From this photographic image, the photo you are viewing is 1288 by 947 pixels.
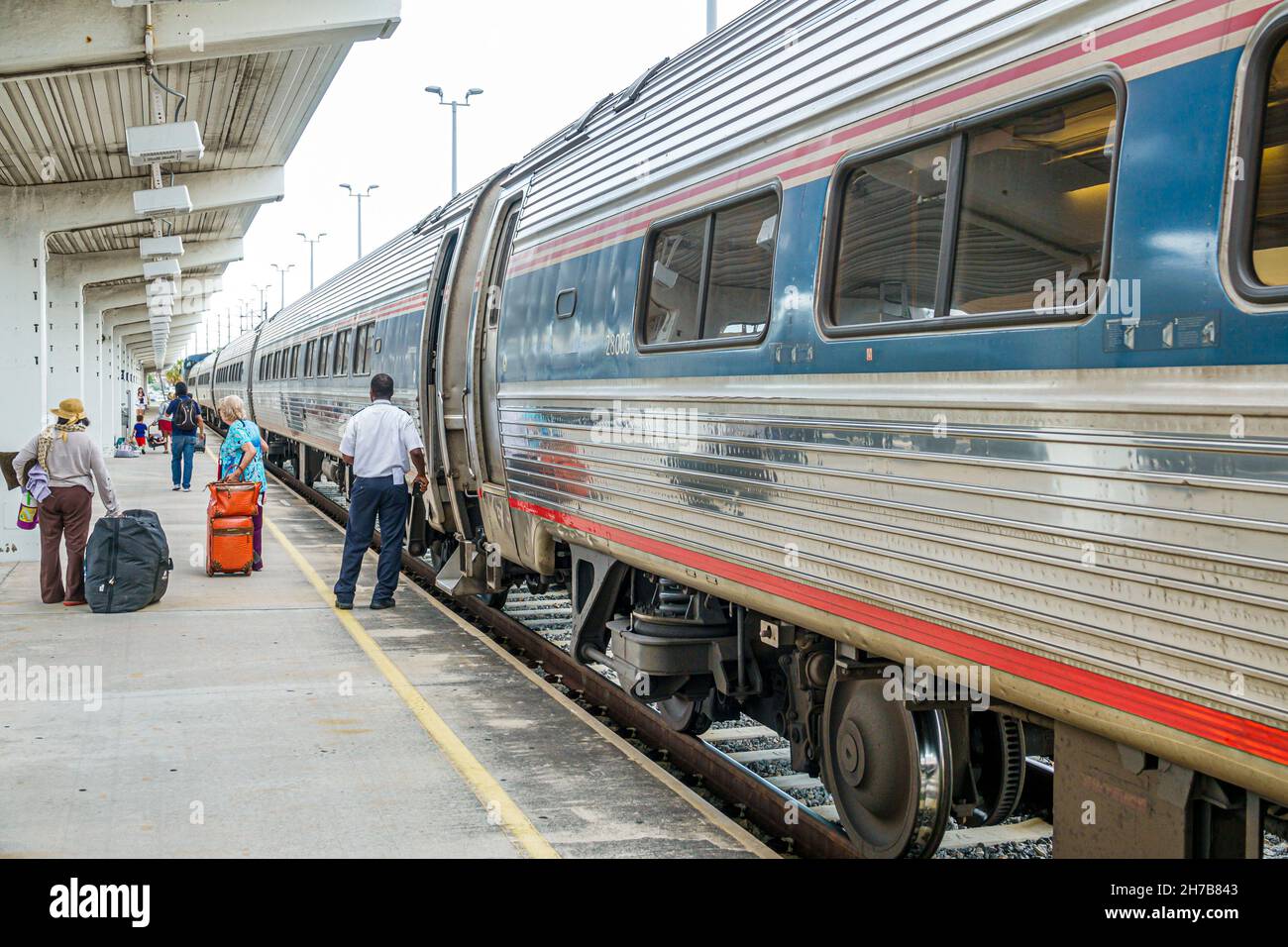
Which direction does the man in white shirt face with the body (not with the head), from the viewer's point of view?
away from the camera

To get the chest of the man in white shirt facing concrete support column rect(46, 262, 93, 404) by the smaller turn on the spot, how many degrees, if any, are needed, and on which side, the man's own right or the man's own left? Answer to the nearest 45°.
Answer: approximately 45° to the man's own left

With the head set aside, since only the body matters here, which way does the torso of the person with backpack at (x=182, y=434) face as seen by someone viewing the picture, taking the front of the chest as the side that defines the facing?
away from the camera

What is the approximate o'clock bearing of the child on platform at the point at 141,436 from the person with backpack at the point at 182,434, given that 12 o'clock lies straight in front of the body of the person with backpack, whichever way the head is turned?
The child on platform is roughly at 12 o'clock from the person with backpack.

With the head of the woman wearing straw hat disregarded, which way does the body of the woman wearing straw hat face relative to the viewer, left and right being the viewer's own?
facing away from the viewer

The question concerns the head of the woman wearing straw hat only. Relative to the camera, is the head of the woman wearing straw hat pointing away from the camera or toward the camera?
away from the camera

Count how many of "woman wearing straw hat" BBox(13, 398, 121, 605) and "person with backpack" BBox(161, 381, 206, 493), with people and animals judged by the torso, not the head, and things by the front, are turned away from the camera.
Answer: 2

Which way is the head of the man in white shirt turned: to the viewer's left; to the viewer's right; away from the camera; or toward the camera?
away from the camera

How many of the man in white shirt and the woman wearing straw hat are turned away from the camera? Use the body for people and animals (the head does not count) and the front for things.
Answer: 2

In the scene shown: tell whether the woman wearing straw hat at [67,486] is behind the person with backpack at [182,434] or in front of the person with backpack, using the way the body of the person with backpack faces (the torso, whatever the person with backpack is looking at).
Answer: behind
